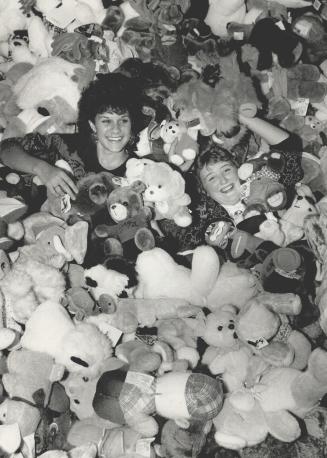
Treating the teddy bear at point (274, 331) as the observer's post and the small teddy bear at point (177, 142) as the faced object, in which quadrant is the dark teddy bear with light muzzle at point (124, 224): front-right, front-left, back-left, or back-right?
front-left

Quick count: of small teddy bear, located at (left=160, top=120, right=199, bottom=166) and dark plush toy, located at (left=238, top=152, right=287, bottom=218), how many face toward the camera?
2

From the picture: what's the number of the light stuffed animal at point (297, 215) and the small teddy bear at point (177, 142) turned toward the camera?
2

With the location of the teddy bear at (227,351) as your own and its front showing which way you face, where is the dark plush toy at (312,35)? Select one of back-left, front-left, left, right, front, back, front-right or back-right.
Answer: back-left

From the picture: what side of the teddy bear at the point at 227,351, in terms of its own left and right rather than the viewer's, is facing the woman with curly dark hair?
back

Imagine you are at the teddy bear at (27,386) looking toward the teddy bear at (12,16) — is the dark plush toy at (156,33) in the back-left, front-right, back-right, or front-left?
front-right

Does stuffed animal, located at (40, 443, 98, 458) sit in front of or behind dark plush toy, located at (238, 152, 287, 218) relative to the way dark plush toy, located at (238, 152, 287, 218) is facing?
in front

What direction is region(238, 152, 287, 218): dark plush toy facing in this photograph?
toward the camera

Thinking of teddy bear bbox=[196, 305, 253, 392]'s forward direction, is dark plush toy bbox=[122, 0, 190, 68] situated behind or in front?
behind

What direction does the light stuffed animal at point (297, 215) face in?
toward the camera

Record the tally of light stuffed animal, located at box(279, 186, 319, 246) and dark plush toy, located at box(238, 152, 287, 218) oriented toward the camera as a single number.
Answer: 2

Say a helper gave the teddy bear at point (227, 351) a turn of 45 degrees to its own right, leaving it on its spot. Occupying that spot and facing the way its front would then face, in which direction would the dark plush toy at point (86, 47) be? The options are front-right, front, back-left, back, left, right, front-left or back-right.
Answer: back-right

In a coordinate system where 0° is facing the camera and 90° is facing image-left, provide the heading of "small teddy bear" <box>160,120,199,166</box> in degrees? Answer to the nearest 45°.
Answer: approximately 0°

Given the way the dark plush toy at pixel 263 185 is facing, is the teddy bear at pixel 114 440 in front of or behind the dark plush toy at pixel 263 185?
in front

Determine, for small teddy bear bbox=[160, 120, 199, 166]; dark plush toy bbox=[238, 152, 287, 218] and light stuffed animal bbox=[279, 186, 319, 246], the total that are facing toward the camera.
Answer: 3

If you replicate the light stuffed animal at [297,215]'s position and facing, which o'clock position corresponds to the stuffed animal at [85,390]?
the stuffed animal at [85,390] is roughly at 1 o'clock from the light stuffed animal at [297,215].
